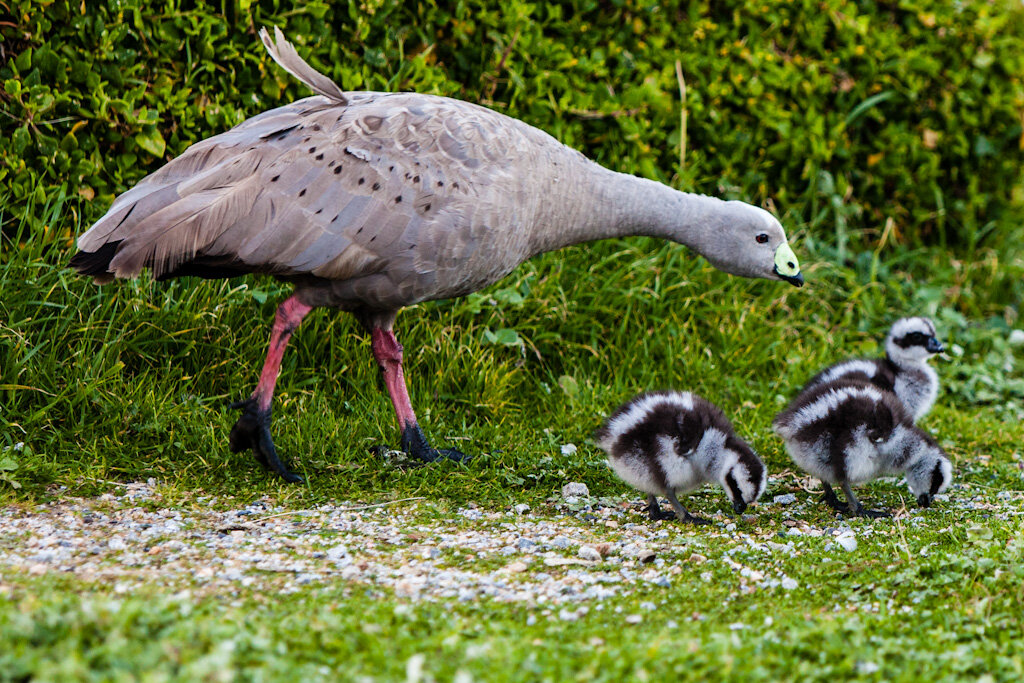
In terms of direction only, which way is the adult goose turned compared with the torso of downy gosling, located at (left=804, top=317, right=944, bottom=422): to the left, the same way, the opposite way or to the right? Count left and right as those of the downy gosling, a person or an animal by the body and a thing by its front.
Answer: the same way

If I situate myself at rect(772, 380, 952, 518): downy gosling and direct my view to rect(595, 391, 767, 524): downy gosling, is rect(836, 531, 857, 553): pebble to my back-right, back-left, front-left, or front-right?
front-left

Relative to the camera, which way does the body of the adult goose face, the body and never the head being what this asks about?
to the viewer's right

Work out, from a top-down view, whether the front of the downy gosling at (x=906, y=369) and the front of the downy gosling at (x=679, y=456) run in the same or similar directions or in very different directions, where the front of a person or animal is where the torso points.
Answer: same or similar directions

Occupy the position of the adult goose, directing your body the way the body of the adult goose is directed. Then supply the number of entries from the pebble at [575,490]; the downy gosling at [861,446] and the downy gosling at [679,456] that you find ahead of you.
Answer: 3

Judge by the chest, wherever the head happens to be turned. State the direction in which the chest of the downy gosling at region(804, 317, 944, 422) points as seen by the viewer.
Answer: to the viewer's right

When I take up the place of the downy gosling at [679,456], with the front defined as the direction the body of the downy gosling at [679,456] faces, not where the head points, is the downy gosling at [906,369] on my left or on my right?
on my left

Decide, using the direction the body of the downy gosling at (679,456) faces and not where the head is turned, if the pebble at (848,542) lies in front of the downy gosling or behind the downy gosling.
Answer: in front

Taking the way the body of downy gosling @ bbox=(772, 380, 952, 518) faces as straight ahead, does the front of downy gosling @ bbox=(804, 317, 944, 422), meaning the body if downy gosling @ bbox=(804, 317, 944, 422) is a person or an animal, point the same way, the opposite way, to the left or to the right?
the same way

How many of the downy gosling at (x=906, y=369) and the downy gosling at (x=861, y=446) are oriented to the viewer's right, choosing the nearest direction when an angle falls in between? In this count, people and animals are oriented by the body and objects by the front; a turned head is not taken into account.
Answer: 2

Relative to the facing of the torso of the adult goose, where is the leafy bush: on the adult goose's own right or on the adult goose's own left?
on the adult goose's own left

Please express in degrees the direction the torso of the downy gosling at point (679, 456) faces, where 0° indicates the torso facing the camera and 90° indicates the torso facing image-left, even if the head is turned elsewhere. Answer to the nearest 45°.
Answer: approximately 270°

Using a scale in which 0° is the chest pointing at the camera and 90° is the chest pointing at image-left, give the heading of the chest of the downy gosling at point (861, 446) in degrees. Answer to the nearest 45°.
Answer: approximately 270°

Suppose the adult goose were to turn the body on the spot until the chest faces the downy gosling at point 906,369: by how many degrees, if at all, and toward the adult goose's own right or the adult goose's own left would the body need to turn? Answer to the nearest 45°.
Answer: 0° — it already faces it

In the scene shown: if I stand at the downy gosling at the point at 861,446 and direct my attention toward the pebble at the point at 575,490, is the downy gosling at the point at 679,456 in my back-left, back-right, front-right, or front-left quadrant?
front-left

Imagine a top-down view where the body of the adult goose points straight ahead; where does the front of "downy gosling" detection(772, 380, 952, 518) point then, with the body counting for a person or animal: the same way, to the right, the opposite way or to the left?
the same way

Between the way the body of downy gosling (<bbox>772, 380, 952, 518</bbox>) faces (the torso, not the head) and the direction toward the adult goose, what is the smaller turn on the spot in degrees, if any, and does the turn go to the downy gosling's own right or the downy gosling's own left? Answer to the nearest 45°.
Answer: approximately 180°

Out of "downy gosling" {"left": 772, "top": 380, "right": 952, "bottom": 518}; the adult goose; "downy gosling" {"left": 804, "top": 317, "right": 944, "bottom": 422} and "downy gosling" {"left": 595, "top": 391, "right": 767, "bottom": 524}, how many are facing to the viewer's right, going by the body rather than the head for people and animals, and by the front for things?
4

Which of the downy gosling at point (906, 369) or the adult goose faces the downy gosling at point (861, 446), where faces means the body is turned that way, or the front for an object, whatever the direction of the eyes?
the adult goose
